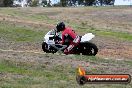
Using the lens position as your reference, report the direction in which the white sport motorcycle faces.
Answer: facing to the left of the viewer

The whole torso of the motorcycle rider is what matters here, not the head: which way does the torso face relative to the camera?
to the viewer's left
